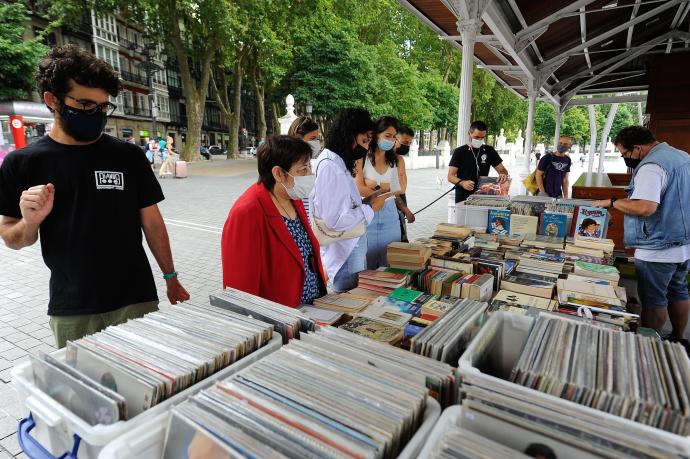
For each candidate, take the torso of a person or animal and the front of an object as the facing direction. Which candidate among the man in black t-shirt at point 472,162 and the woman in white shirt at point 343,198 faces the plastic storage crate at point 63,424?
the man in black t-shirt

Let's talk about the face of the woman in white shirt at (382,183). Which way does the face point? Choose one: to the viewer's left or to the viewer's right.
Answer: to the viewer's left

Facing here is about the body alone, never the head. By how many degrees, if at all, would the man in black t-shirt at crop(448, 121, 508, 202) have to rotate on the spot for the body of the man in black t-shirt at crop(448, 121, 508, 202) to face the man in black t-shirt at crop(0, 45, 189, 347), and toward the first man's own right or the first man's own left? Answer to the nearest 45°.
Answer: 0° — they already face them

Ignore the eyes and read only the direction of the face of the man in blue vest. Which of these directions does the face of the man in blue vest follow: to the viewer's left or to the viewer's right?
to the viewer's left

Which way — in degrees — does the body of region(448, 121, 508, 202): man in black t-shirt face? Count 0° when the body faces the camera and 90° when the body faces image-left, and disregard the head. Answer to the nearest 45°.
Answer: approximately 0°

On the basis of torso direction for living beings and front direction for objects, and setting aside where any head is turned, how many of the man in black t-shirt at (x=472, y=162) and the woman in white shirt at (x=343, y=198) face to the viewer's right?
1

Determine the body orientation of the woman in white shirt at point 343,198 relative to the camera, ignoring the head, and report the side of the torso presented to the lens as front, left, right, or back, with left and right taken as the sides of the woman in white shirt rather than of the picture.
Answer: right

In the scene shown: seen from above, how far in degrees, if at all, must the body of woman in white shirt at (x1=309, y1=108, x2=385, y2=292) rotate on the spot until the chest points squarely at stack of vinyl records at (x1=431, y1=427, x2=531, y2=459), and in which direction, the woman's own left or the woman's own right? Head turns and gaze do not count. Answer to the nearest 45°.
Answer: approximately 90° to the woman's own right

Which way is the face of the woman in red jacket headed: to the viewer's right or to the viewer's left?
to the viewer's right

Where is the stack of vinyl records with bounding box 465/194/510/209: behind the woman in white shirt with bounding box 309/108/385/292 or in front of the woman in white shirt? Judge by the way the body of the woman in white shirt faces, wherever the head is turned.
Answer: in front

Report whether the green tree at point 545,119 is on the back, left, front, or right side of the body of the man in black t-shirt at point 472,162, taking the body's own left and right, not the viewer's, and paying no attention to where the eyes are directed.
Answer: back

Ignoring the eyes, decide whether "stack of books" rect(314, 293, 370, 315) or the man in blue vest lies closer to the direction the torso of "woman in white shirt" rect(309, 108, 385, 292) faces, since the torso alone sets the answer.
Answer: the man in blue vest

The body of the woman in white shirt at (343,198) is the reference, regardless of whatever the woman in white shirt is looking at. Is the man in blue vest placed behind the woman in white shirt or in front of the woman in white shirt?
in front
